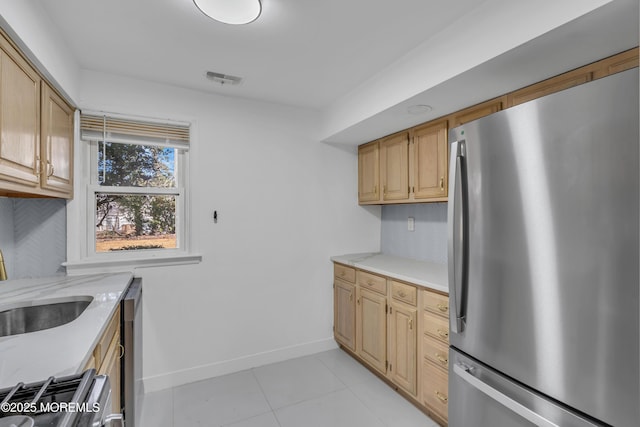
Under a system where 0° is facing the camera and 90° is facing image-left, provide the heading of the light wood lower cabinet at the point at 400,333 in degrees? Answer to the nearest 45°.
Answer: approximately 45°

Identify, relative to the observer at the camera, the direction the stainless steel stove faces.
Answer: facing to the right of the viewer

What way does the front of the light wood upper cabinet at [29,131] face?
to the viewer's right

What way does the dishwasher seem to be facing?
to the viewer's right

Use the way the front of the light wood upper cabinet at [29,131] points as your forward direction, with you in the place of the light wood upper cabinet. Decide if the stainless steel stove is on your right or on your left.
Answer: on your right

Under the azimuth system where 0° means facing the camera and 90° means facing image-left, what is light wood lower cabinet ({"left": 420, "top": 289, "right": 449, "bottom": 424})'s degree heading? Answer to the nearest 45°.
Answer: approximately 45°

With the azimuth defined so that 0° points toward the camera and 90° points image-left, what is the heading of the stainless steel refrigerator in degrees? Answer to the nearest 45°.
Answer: approximately 45°

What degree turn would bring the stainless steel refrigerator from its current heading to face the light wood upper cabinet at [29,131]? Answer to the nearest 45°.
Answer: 0° — it already faces it
